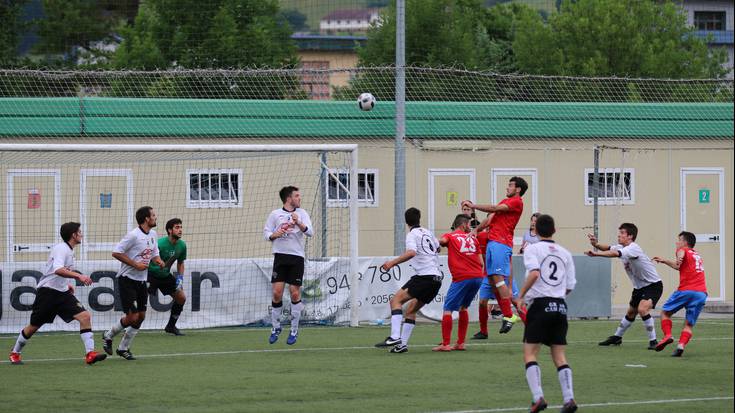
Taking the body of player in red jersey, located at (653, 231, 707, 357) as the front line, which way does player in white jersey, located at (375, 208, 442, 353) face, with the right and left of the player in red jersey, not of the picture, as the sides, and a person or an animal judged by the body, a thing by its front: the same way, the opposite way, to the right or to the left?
the same way

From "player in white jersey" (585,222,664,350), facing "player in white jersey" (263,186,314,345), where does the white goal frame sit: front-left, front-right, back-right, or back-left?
front-right

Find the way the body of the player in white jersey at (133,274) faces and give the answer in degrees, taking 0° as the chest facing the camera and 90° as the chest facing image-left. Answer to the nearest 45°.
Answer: approximately 315°

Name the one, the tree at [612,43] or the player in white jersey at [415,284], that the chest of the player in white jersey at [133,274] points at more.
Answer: the player in white jersey

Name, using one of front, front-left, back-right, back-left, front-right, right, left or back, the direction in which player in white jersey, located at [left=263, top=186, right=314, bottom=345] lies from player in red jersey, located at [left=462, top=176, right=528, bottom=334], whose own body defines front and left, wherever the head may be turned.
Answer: front

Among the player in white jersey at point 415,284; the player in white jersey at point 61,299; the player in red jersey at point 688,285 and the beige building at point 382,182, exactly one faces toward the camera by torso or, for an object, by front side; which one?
the beige building

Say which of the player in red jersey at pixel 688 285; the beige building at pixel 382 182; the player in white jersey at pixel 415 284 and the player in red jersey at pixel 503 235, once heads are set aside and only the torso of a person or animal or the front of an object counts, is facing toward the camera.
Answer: the beige building

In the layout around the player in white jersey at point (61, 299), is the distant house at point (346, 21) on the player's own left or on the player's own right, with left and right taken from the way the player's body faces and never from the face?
on the player's own left

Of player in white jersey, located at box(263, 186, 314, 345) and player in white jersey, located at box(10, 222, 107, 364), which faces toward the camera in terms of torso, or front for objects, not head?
player in white jersey, located at box(263, 186, 314, 345)

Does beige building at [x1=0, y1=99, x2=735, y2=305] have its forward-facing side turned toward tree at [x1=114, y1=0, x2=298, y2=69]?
no

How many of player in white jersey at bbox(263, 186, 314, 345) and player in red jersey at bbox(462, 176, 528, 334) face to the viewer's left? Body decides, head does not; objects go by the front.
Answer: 1

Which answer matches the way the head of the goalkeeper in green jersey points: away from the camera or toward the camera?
toward the camera

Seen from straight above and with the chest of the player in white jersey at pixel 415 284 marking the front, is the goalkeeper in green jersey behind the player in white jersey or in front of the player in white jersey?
in front

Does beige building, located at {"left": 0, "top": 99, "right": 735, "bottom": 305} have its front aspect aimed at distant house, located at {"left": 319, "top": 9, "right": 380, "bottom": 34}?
no

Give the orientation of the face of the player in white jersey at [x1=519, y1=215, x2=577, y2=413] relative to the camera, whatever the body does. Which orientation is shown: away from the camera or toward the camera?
away from the camera

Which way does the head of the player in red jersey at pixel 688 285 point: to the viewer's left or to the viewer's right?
to the viewer's left

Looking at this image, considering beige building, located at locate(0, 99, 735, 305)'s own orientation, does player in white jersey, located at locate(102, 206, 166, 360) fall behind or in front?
in front

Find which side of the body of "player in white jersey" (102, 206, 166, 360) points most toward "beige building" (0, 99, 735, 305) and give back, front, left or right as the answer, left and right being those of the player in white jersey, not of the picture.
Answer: left

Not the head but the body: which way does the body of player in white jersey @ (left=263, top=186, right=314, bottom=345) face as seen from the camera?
toward the camera

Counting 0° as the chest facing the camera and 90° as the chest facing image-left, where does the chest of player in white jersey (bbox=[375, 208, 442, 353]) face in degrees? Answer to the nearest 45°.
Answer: approximately 135°
